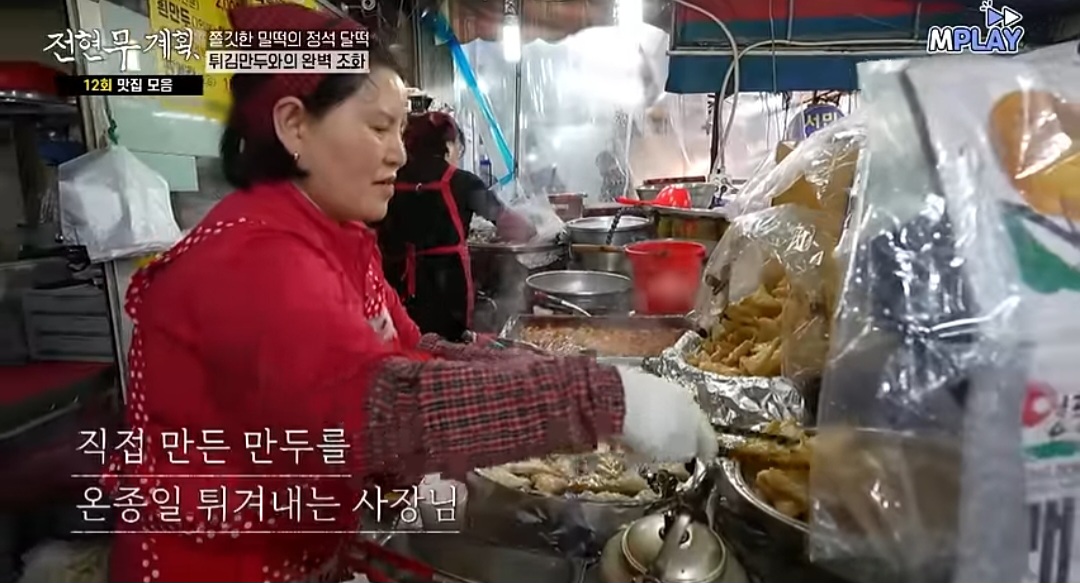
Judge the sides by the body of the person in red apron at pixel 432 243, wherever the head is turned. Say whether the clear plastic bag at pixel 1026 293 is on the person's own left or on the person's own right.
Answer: on the person's own right

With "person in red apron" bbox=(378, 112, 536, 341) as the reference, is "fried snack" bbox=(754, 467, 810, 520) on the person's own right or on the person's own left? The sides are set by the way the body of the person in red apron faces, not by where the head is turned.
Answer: on the person's own right

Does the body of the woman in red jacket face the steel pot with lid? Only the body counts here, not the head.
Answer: no

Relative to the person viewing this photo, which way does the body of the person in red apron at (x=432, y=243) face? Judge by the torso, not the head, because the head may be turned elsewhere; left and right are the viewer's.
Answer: facing away from the viewer and to the right of the viewer

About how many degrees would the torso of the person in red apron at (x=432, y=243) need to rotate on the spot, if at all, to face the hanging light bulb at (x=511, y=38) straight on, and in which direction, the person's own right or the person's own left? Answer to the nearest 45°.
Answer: approximately 45° to the person's own left

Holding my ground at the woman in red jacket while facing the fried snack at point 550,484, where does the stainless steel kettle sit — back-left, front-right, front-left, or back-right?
front-right

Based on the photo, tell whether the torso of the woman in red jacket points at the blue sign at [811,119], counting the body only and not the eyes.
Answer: no

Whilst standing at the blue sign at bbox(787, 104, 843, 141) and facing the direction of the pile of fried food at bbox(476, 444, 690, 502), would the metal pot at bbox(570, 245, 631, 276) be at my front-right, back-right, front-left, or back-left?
front-right

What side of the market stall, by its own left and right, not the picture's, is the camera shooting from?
right

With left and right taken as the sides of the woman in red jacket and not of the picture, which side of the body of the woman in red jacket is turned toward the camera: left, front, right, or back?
right

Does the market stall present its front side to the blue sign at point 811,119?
no
